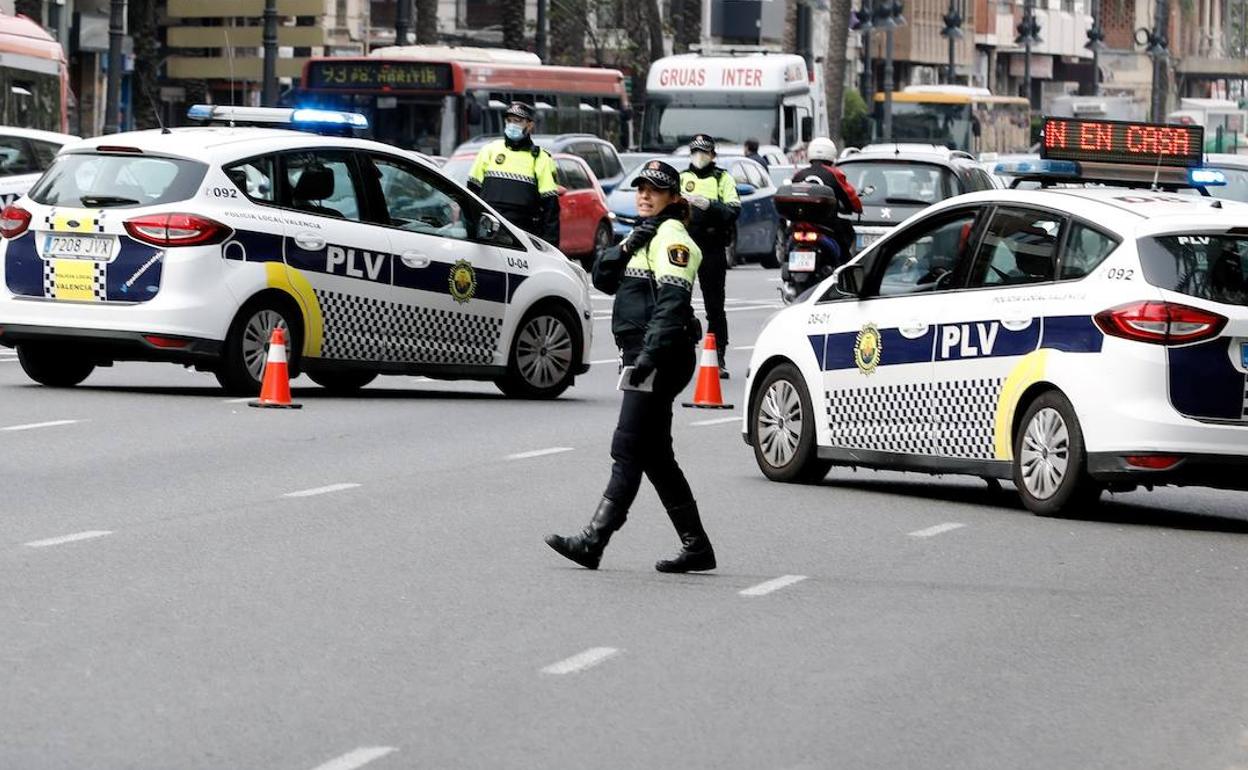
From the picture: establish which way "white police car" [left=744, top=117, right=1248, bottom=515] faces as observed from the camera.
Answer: facing away from the viewer and to the left of the viewer

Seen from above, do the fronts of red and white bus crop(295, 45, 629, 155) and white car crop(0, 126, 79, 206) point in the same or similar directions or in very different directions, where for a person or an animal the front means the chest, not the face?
same or similar directions

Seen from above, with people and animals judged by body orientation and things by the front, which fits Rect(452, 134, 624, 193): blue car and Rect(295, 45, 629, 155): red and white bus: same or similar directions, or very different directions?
same or similar directions

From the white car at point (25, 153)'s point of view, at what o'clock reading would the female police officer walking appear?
The female police officer walking is roughly at 10 o'clock from the white car.

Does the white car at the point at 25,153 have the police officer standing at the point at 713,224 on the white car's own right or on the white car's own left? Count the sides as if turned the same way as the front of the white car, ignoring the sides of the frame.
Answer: on the white car's own left

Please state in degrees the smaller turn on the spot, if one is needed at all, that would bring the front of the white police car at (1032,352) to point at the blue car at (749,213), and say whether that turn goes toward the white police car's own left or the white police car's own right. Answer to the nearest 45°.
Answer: approximately 45° to the white police car's own right

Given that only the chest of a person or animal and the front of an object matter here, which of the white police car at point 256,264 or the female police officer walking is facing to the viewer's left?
the female police officer walking

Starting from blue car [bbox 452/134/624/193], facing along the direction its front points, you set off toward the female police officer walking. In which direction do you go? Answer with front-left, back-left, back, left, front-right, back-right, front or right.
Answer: front-left

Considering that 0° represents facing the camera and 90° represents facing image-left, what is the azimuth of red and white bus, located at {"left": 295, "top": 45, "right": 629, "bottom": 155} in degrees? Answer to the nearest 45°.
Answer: approximately 45°

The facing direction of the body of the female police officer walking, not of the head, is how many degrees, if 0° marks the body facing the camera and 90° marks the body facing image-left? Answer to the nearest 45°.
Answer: approximately 90°

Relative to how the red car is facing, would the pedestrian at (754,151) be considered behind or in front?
behind

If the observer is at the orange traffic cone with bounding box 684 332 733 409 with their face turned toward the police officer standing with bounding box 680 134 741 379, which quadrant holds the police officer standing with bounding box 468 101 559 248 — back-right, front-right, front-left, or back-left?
front-left
